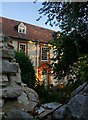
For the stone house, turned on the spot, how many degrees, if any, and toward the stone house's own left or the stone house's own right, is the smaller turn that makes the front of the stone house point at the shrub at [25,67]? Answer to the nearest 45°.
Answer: approximately 45° to the stone house's own right

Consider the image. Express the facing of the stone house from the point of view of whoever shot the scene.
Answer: facing the viewer and to the right of the viewer

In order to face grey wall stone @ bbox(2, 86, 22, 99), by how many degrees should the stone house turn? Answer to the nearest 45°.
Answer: approximately 45° to its right

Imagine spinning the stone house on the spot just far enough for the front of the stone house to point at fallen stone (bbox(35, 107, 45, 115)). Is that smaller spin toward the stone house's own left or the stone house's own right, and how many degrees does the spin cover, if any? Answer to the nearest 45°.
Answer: approximately 45° to the stone house's own right

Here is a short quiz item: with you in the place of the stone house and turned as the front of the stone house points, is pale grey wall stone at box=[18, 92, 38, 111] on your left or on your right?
on your right

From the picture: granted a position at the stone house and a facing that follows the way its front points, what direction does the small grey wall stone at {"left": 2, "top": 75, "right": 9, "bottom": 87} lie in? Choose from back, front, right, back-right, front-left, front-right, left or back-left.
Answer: front-right

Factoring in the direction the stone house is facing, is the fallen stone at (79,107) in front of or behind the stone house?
in front

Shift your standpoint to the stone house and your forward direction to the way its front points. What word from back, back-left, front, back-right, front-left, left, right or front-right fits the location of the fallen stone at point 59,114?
front-right
